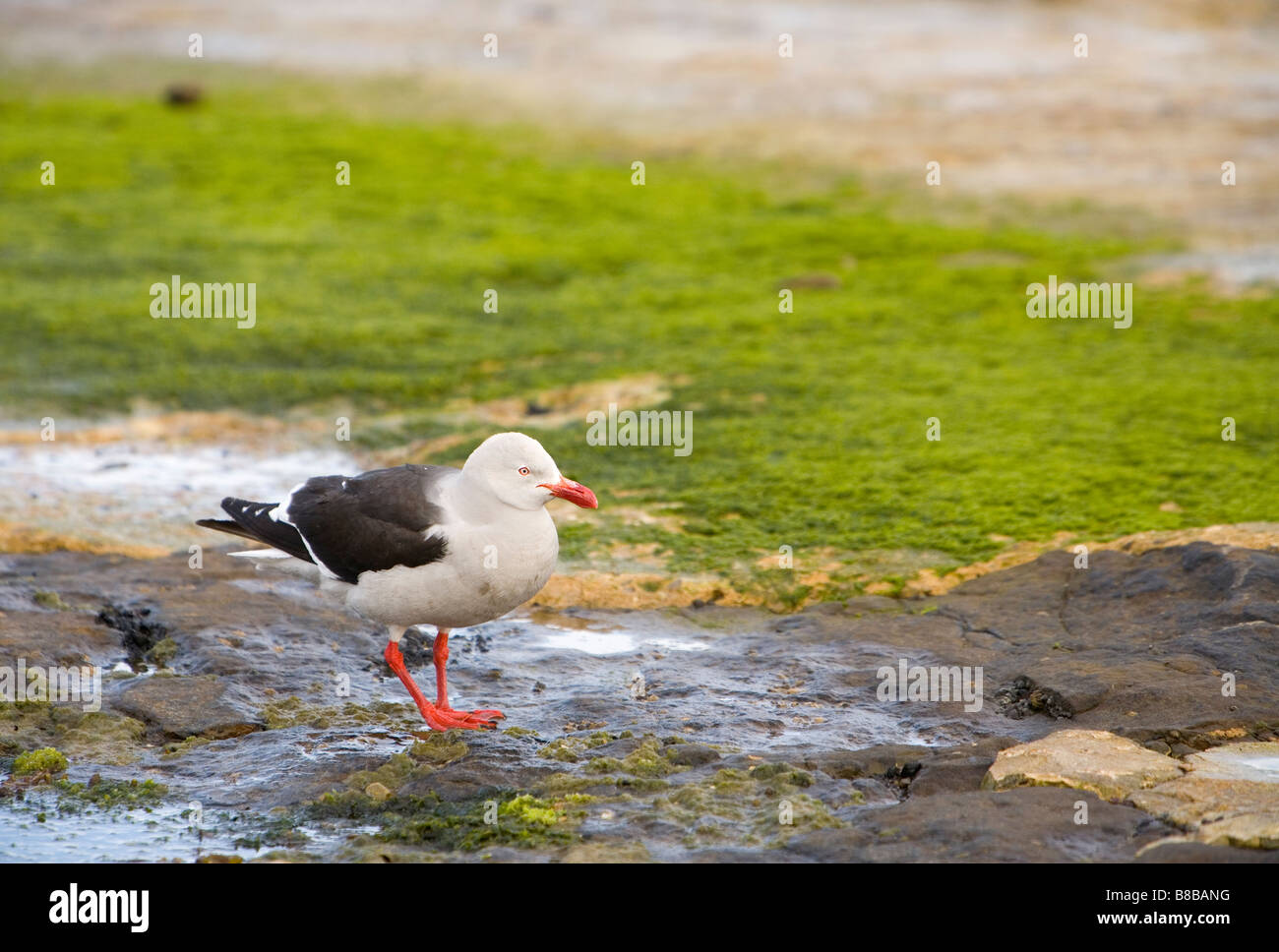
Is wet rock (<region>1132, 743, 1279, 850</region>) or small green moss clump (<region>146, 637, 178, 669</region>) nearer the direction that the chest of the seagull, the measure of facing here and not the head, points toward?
the wet rock

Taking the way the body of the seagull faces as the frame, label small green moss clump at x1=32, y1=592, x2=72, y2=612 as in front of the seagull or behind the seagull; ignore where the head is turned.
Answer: behind

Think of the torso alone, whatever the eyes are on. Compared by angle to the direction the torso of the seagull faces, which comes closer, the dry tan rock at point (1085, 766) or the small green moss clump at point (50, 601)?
the dry tan rock

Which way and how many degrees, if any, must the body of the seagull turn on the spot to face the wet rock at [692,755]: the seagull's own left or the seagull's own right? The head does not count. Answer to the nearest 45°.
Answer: approximately 45° to the seagull's own right

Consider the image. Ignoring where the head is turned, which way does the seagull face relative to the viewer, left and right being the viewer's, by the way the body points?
facing to the right of the viewer

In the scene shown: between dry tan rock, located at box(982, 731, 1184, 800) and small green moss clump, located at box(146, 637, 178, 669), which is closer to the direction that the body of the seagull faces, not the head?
the dry tan rock

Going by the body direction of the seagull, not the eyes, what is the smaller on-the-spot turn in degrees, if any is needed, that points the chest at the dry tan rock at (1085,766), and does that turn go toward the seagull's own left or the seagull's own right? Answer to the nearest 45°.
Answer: approximately 45° to the seagull's own right

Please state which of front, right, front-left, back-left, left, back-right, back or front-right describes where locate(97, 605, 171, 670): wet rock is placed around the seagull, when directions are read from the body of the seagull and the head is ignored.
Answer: back-left

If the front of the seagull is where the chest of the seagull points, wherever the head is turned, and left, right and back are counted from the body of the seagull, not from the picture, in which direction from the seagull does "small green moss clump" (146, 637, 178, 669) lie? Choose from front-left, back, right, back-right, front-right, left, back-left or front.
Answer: back-left

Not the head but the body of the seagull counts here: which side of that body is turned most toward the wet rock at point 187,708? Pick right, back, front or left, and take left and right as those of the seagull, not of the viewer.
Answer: back
